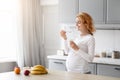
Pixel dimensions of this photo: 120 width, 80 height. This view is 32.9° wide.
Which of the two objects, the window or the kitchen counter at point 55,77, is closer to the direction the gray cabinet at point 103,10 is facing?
the kitchen counter

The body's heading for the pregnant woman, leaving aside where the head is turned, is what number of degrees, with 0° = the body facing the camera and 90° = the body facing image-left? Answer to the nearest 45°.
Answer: approximately 45°

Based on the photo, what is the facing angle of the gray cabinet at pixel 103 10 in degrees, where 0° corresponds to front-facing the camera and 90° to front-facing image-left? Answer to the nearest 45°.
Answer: approximately 0°

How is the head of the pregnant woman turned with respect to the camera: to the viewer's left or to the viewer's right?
to the viewer's left

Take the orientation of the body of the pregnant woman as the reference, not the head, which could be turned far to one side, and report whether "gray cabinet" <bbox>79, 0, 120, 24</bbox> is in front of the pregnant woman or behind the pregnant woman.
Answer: behind

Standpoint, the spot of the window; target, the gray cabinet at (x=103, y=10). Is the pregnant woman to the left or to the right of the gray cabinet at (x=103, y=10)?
right

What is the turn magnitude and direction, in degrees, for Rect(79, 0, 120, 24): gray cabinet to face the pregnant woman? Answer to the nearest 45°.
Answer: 0° — it already faces them

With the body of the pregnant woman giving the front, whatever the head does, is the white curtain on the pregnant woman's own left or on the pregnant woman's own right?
on the pregnant woman's own right
